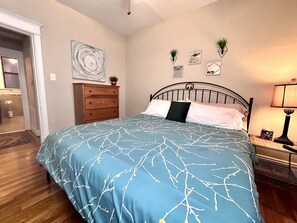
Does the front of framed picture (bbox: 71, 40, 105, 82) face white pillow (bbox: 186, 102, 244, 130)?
yes

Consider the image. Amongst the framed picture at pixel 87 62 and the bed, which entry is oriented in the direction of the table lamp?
the framed picture

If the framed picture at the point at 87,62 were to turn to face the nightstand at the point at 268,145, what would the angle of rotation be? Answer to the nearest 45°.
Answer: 0° — it already faces it

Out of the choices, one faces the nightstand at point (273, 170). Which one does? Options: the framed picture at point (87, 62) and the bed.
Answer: the framed picture

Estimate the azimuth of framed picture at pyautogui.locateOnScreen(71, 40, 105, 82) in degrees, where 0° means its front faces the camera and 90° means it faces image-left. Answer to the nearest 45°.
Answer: approximately 315°

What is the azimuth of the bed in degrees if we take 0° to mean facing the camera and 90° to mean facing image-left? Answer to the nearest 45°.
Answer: approximately 45°

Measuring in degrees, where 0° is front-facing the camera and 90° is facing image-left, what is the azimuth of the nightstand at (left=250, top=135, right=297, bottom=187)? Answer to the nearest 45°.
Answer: approximately 45°

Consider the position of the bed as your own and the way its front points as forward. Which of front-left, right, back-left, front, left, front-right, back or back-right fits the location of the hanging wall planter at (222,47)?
back

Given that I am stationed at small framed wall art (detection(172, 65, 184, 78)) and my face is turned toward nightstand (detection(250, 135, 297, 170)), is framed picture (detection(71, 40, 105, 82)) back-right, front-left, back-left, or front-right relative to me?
back-right

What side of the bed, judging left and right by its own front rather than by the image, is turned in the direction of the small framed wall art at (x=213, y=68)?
back

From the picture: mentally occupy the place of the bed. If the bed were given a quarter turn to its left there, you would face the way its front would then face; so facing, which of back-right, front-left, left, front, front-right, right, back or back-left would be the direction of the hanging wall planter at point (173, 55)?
back-left

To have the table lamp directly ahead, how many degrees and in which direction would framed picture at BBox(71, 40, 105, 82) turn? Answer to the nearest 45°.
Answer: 0° — it already faces it

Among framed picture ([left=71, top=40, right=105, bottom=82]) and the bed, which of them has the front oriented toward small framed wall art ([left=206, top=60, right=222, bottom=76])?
the framed picture

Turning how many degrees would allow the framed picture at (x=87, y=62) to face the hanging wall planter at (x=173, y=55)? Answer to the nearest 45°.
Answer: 0° — it already faces it
